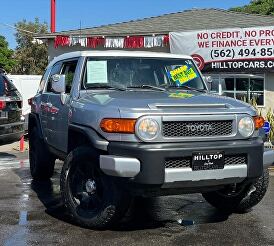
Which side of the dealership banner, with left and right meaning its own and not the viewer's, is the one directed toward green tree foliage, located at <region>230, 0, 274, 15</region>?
back

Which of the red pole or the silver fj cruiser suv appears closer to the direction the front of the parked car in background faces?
the red pole

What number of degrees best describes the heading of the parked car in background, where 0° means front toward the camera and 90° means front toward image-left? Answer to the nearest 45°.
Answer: approximately 135°

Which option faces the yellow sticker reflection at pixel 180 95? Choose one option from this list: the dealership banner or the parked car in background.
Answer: the dealership banner

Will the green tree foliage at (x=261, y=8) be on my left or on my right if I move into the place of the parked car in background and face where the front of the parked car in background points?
on my right

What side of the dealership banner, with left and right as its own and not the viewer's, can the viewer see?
front

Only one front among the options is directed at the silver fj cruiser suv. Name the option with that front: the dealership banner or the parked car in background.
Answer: the dealership banner

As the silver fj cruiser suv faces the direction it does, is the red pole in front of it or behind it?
behind

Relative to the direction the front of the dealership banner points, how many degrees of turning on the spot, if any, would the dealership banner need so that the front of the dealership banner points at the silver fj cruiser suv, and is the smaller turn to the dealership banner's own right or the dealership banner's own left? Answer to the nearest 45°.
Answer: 0° — it already faces it

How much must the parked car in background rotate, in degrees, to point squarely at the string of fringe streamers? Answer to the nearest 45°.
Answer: approximately 90° to its right

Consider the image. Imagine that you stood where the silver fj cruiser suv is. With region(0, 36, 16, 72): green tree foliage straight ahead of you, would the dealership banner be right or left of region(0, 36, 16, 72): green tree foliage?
right

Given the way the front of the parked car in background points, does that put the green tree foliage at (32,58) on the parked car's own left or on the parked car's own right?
on the parked car's own right
